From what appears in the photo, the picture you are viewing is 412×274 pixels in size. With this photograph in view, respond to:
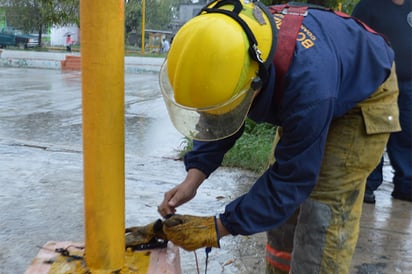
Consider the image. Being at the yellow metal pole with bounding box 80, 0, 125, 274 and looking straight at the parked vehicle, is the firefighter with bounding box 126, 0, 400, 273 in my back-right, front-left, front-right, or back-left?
back-right

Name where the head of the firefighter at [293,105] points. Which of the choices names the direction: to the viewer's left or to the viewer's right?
to the viewer's left
